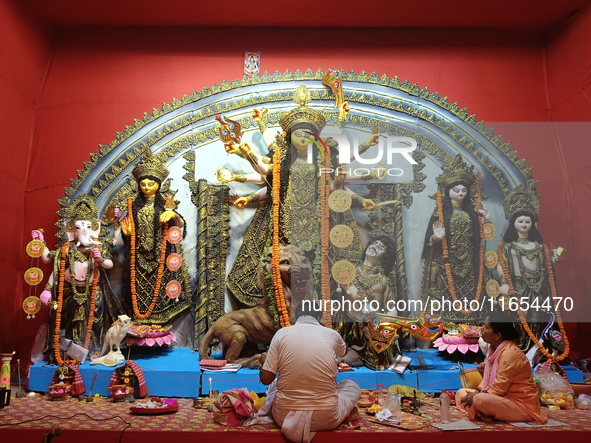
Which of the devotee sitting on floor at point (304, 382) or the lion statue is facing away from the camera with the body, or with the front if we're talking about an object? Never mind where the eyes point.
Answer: the devotee sitting on floor

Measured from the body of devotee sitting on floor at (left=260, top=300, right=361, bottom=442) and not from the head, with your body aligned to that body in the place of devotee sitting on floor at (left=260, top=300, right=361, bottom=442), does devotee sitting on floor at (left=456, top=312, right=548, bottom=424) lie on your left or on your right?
on your right

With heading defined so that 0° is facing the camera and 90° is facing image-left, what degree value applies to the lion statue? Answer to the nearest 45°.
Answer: approximately 315°

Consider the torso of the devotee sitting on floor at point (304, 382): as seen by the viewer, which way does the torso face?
away from the camera

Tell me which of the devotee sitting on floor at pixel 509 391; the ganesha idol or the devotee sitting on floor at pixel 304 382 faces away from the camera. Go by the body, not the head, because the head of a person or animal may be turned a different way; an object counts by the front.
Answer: the devotee sitting on floor at pixel 304 382

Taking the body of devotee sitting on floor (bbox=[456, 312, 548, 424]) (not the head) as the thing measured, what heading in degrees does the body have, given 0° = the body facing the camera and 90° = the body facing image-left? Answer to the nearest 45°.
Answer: approximately 90°

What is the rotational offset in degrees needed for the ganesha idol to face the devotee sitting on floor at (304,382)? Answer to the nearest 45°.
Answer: approximately 45° to its left
